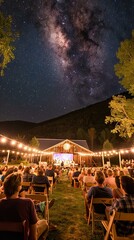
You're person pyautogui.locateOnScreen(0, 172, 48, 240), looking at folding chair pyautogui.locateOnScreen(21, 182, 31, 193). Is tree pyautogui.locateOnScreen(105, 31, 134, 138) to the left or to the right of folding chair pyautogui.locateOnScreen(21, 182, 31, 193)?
right

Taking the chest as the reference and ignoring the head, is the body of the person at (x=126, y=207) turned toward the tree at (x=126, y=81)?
yes

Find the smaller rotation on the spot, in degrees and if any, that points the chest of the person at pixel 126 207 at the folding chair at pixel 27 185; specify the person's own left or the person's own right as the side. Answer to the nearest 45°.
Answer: approximately 45° to the person's own left

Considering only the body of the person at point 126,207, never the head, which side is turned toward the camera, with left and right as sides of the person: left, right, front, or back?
back

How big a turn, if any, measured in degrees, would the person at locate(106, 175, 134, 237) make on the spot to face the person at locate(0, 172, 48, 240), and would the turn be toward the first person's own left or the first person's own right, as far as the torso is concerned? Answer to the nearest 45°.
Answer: approximately 135° to the first person's own left

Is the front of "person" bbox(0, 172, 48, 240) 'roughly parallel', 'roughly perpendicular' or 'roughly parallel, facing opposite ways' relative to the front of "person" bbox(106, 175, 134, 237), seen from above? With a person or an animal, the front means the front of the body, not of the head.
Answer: roughly parallel

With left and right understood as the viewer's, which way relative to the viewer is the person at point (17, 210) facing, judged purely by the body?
facing away from the viewer and to the right of the viewer

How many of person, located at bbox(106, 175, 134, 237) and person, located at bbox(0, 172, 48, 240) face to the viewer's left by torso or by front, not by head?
0

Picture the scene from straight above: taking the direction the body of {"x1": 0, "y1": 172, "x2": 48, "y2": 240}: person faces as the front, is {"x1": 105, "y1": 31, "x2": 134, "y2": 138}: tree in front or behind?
in front

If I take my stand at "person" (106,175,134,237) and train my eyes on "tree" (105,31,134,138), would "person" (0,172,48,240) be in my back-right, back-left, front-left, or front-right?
back-left

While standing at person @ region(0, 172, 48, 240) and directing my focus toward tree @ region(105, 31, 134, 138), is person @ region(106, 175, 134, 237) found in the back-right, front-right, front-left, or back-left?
front-right

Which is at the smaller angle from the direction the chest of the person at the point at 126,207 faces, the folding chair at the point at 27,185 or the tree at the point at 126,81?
the tree

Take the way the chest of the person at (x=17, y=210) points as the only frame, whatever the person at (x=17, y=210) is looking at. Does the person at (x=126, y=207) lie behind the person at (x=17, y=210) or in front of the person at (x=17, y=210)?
in front
